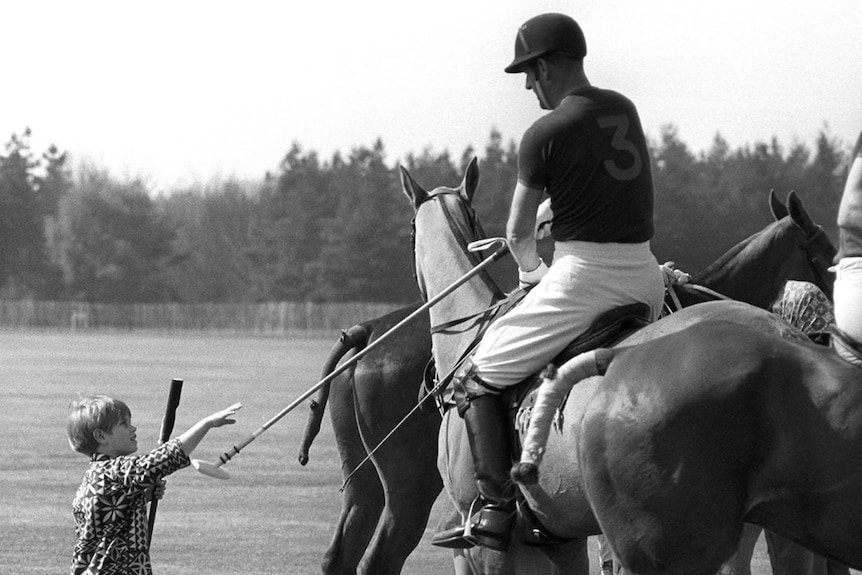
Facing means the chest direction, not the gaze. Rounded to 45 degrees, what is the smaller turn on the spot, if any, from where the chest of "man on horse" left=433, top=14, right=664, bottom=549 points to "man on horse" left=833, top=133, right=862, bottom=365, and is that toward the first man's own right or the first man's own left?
approximately 180°

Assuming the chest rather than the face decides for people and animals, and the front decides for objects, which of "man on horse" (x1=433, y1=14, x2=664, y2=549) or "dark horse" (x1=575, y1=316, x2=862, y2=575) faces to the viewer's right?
the dark horse

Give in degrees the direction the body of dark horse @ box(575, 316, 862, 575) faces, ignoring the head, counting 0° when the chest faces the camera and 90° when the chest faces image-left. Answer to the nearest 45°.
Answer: approximately 270°

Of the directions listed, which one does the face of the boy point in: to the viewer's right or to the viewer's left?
to the viewer's right

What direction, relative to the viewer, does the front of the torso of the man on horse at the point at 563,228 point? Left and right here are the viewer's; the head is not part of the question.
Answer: facing away from the viewer and to the left of the viewer

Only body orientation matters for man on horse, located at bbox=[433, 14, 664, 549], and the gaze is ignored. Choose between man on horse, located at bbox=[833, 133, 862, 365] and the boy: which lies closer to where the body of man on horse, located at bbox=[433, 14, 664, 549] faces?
the boy

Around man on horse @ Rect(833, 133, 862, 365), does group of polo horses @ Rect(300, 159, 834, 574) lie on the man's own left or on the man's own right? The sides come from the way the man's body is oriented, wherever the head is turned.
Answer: on the man's own left

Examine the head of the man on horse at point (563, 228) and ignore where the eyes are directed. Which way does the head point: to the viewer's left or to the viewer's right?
to the viewer's left
